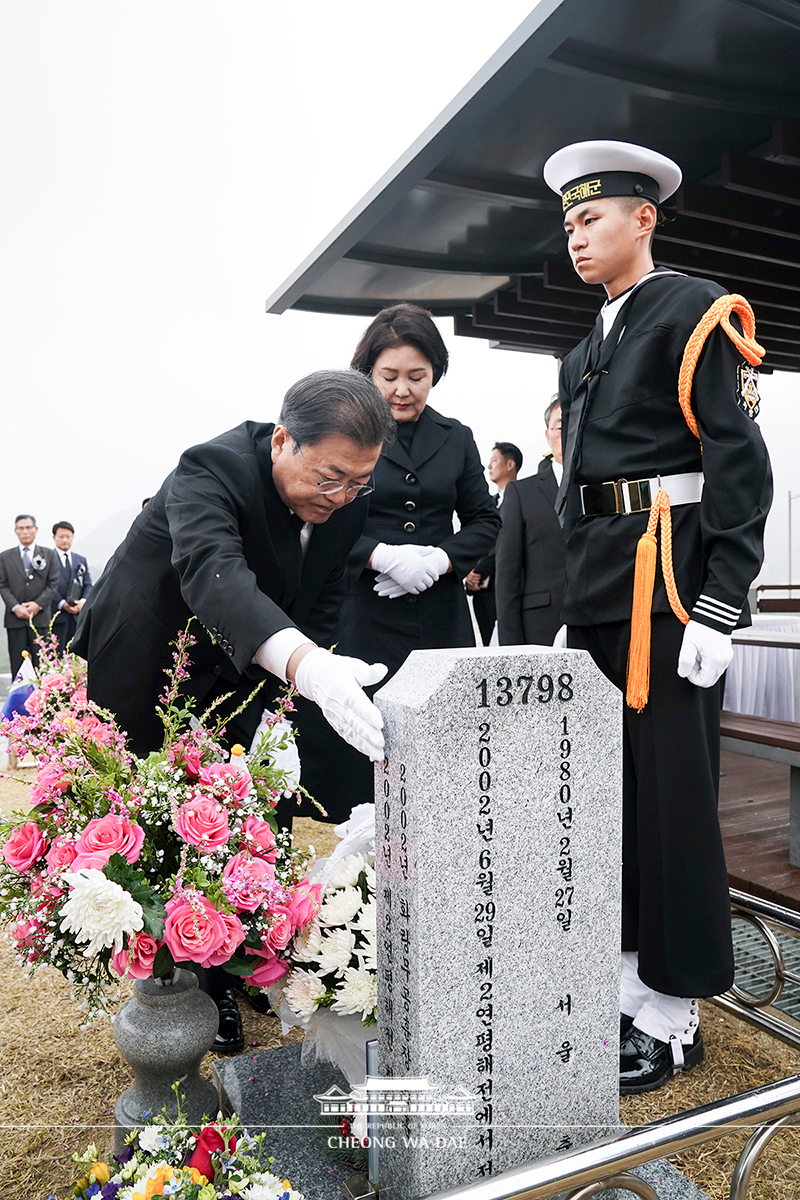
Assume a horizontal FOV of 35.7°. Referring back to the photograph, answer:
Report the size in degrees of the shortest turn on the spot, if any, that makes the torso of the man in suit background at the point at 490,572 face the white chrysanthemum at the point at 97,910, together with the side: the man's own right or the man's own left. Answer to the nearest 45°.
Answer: approximately 45° to the man's own left

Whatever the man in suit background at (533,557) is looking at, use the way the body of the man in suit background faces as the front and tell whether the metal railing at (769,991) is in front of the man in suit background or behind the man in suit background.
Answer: in front

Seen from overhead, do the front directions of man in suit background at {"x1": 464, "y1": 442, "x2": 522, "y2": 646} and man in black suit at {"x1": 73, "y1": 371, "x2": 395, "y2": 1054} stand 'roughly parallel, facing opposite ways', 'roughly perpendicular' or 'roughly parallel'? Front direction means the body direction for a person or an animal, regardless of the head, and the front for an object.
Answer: roughly perpendicular

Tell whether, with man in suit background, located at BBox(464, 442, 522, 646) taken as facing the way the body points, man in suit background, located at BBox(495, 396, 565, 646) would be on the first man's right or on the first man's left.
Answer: on the first man's left

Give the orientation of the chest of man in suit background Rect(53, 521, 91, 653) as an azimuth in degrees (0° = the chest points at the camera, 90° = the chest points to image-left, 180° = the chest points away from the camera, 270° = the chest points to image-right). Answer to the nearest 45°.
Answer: approximately 0°

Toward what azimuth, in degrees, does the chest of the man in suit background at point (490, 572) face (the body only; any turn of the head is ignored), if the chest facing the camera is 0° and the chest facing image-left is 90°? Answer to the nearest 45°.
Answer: approximately 45°
